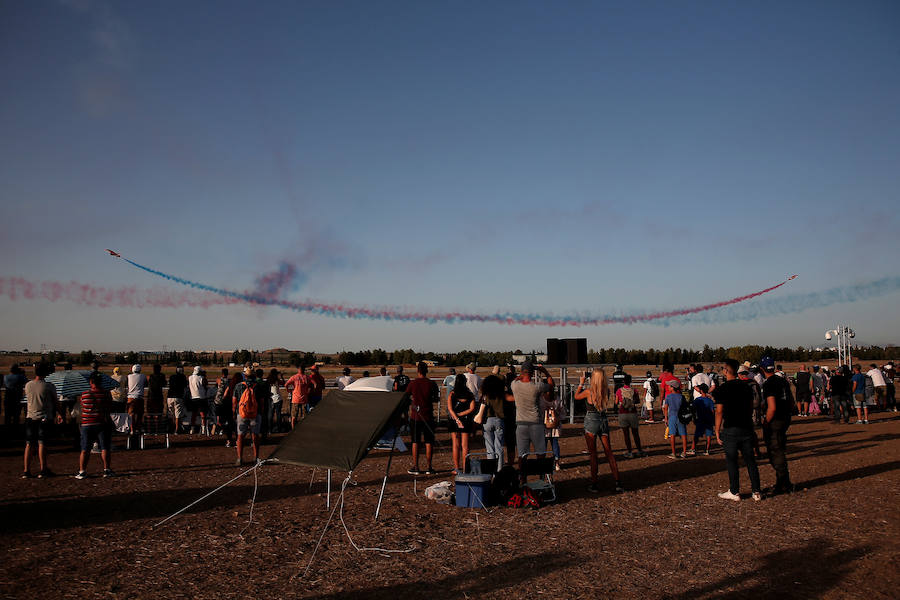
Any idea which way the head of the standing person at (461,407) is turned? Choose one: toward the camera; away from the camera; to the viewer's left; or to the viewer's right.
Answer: away from the camera

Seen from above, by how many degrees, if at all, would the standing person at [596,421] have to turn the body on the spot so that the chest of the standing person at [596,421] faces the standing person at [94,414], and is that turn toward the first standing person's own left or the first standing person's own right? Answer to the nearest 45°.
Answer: approximately 90° to the first standing person's own left

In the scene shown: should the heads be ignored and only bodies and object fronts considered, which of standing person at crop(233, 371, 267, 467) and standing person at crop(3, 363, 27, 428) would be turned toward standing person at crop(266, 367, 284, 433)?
standing person at crop(233, 371, 267, 467)

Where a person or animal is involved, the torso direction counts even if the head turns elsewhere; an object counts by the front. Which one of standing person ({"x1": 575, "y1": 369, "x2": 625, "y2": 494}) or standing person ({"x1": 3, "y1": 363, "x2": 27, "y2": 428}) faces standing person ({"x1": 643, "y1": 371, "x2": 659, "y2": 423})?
standing person ({"x1": 575, "y1": 369, "x2": 625, "y2": 494})

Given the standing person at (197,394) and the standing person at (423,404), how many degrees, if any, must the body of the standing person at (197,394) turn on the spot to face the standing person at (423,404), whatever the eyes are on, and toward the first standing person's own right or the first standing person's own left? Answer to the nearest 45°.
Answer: approximately 135° to the first standing person's own right

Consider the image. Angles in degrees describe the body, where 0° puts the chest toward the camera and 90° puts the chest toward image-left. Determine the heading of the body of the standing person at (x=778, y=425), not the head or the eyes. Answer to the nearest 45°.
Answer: approximately 135°

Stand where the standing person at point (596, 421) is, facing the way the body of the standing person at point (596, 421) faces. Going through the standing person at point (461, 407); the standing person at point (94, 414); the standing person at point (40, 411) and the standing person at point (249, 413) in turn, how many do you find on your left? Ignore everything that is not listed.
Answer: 4

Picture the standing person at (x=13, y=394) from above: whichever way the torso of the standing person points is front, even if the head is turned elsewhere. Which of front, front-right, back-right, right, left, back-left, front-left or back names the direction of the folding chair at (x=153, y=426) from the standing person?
back-right

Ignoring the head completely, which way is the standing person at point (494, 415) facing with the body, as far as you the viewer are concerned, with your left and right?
facing away from the viewer

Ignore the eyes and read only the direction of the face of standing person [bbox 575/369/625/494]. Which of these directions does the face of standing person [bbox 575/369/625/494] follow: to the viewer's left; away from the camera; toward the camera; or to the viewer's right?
away from the camera

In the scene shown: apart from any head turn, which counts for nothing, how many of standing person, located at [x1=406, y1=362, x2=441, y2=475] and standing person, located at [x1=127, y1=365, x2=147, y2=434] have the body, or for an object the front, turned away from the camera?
2

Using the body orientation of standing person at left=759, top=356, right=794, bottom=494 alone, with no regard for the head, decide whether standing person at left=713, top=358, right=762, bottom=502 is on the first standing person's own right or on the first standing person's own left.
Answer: on the first standing person's own left

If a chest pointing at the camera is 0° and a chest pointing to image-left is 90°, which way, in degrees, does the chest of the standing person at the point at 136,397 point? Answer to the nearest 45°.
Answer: approximately 180°
